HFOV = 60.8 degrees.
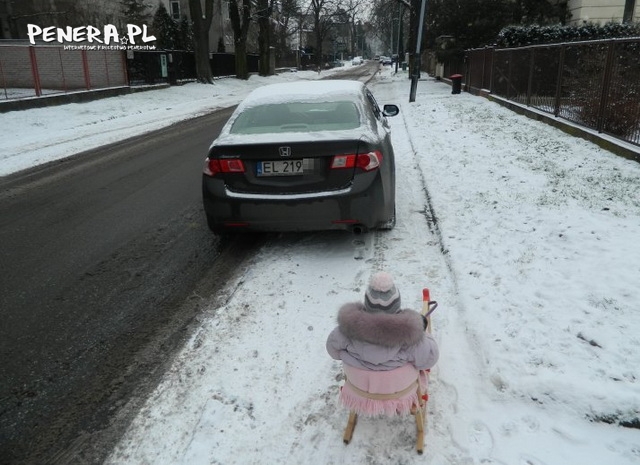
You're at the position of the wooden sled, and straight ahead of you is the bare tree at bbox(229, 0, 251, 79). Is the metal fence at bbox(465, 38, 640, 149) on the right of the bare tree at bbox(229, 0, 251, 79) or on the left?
right

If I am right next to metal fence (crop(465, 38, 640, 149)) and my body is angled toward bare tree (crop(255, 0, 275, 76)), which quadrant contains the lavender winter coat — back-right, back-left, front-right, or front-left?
back-left

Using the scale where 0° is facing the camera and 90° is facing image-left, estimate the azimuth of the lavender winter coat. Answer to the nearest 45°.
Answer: approximately 180°

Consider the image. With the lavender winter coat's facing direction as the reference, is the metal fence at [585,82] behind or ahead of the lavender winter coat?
ahead

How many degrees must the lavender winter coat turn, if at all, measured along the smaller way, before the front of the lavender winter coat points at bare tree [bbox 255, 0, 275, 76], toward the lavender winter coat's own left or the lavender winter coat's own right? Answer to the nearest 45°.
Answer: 0° — it already faces it

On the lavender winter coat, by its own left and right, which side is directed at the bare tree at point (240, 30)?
front
